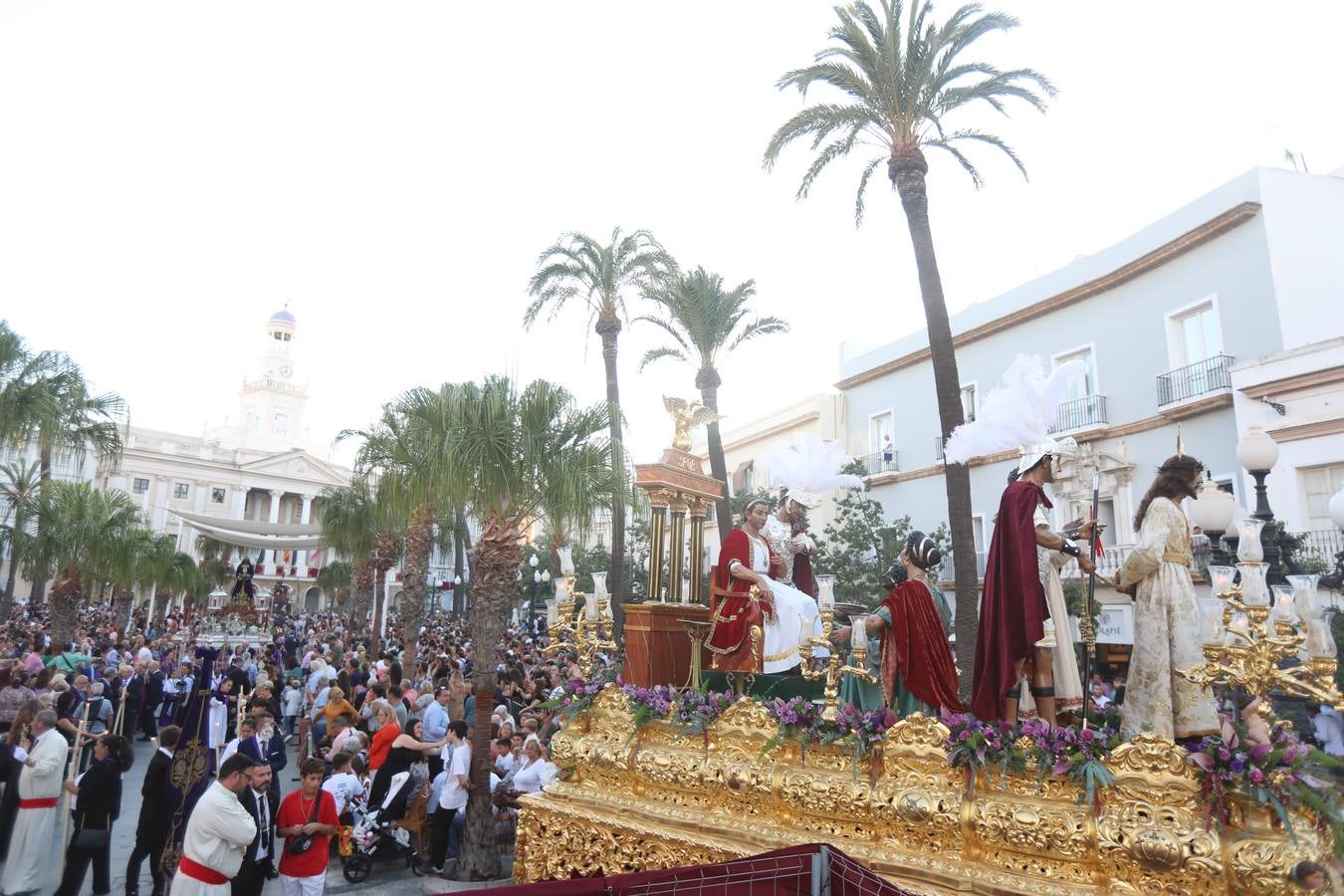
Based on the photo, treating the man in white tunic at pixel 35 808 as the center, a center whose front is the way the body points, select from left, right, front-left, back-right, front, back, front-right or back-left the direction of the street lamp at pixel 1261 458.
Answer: back-left

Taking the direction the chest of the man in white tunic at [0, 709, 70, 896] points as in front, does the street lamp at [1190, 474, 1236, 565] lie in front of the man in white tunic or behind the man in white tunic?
behind

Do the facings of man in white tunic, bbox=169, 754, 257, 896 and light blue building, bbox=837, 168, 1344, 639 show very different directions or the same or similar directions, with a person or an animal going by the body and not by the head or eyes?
very different directions

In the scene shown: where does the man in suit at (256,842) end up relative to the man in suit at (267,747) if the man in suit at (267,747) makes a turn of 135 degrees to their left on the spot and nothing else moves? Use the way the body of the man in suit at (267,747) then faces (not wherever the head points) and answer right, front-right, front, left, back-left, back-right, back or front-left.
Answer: back-right

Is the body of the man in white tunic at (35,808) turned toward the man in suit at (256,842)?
no

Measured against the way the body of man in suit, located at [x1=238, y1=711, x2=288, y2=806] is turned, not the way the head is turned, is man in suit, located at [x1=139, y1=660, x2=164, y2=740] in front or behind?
behind

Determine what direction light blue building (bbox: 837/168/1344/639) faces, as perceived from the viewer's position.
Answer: facing the viewer and to the left of the viewer

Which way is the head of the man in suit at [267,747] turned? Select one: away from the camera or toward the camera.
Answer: toward the camera

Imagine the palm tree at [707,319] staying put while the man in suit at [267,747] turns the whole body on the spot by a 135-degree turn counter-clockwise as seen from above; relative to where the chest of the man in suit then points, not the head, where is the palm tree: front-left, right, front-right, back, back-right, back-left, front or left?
front

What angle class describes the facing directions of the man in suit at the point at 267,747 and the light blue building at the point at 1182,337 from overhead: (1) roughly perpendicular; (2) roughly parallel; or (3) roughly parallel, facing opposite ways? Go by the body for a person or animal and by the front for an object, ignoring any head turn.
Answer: roughly perpendicular

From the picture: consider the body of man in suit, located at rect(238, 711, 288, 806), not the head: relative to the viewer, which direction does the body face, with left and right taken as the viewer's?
facing the viewer

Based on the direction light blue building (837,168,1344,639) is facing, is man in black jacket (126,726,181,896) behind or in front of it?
in front
